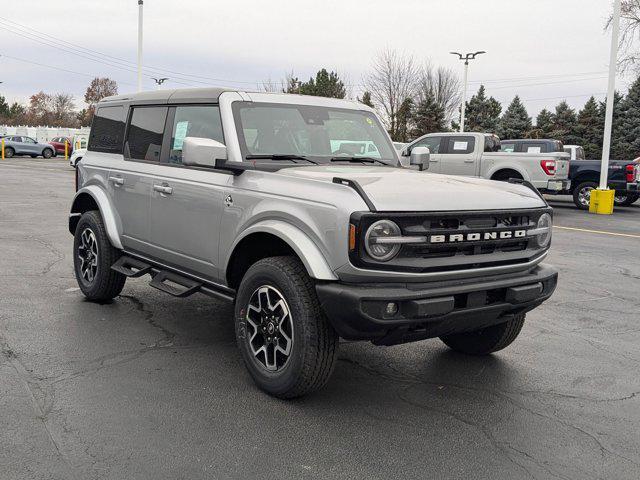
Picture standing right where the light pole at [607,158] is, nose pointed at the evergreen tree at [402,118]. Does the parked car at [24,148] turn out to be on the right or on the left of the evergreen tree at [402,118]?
left

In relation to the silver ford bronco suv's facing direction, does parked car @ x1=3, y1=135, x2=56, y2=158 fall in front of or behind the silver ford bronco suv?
behind

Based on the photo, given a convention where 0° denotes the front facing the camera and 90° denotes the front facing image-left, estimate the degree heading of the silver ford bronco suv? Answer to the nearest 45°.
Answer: approximately 315°

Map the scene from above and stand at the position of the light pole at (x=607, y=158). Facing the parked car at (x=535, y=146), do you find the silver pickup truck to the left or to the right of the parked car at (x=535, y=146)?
left

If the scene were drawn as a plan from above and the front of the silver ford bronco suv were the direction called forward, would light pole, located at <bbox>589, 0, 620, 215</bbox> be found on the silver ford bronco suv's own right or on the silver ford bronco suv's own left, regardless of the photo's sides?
on the silver ford bronco suv's own left

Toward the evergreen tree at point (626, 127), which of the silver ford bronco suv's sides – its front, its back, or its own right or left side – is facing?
left
